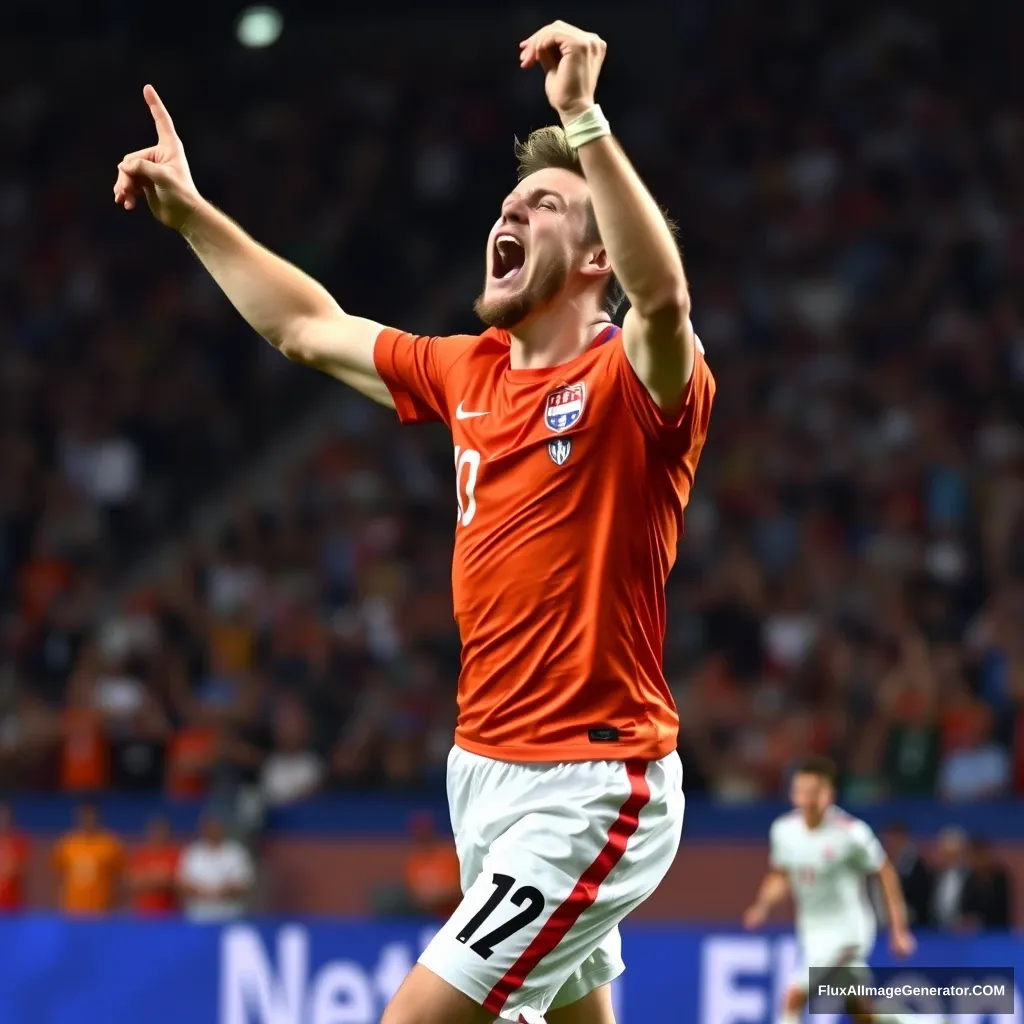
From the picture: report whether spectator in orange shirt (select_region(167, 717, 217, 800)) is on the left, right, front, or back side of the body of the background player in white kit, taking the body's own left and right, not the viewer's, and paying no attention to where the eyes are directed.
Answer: right

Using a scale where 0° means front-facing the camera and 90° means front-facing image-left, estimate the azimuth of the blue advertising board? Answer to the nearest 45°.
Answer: approximately 0°

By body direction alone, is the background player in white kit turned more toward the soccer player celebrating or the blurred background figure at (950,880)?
the soccer player celebrating

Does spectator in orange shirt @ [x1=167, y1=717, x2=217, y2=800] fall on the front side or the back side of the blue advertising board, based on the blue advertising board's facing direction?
on the back side

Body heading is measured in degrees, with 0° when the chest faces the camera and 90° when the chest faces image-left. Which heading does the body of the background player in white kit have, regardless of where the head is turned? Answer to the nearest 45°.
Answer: approximately 45°

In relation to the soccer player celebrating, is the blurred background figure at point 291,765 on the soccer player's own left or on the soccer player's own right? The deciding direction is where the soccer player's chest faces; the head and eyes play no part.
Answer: on the soccer player's own right

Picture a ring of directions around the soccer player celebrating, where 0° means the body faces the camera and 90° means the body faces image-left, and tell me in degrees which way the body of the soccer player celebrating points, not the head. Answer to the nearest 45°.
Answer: approximately 45°

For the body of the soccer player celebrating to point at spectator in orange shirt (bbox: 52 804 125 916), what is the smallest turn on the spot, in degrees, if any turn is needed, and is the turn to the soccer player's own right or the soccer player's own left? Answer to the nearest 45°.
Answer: approximately 135° to the soccer player's own right

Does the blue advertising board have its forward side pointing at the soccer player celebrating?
yes

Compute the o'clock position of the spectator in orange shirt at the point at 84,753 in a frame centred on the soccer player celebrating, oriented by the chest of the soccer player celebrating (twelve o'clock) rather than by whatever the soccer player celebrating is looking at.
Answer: The spectator in orange shirt is roughly at 4 o'clock from the soccer player celebrating.
